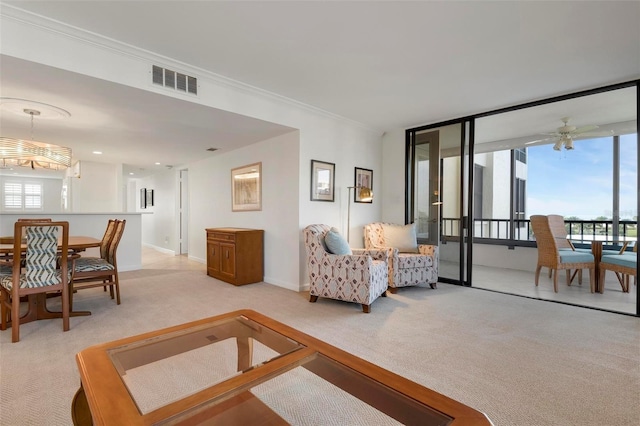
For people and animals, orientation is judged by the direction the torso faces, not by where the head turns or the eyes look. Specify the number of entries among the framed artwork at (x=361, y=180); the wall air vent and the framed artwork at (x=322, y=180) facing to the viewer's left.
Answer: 0

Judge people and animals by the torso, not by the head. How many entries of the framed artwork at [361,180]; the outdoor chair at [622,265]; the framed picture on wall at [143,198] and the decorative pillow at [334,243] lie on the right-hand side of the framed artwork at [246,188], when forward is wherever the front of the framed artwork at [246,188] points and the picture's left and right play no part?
1

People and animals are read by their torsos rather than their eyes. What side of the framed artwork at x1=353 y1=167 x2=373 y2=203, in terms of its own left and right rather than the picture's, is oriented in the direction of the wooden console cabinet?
right

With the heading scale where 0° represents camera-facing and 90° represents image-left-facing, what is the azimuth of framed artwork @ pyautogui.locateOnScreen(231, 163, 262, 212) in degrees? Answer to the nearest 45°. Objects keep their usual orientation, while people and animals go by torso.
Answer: approximately 45°

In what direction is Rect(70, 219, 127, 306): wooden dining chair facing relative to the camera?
to the viewer's left

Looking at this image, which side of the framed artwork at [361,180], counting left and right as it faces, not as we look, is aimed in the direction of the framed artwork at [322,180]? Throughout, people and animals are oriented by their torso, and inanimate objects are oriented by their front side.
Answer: right

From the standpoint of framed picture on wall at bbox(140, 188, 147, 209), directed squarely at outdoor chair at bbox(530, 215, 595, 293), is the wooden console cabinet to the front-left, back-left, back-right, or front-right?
front-right

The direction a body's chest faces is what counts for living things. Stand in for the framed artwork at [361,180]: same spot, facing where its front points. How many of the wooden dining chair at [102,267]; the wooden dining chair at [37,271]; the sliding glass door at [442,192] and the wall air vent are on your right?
3

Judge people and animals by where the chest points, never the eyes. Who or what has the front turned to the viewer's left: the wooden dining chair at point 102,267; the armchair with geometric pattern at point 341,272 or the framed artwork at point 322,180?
the wooden dining chair

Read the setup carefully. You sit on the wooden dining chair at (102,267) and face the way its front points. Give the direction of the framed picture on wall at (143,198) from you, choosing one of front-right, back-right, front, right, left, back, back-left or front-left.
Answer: right

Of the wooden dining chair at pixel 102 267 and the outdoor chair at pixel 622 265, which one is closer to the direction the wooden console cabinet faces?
the wooden dining chair

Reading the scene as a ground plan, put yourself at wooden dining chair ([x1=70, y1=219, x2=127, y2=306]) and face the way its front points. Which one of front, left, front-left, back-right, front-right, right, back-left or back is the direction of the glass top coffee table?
left

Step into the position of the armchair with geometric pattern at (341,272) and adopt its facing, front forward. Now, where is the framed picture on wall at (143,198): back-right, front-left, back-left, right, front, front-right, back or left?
back
